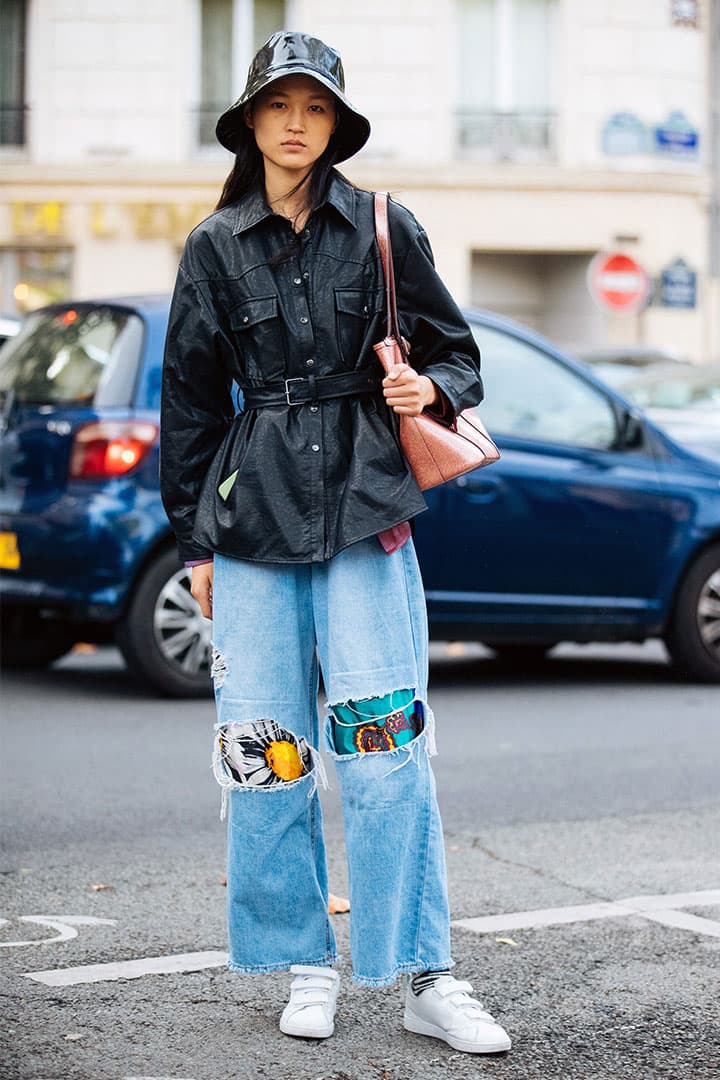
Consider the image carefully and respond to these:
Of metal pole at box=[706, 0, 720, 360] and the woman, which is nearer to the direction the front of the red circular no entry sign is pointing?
the woman

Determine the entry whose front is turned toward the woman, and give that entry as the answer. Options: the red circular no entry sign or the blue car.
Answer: the red circular no entry sign

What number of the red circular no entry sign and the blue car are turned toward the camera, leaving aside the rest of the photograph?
1

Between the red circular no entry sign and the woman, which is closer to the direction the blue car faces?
the red circular no entry sign

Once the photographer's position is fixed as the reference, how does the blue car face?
facing away from the viewer and to the right of the viewer

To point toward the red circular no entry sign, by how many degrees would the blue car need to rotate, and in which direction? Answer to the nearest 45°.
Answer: approximately 45° to its left

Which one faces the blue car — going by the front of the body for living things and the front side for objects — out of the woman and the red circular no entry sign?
the red circular no entry sign

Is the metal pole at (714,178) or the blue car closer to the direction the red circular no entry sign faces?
the blue car

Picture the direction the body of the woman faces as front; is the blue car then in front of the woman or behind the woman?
behind

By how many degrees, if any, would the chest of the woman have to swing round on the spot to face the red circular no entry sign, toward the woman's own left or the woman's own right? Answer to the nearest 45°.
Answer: approximately 180°

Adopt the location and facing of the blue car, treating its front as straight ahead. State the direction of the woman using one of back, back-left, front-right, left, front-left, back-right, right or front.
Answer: back-right

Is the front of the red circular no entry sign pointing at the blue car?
yes

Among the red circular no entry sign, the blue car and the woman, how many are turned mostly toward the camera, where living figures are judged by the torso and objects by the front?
2

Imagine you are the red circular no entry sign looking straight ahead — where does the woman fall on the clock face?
The woman is roughly at 12 o'clock from the red circular no entry sign.
